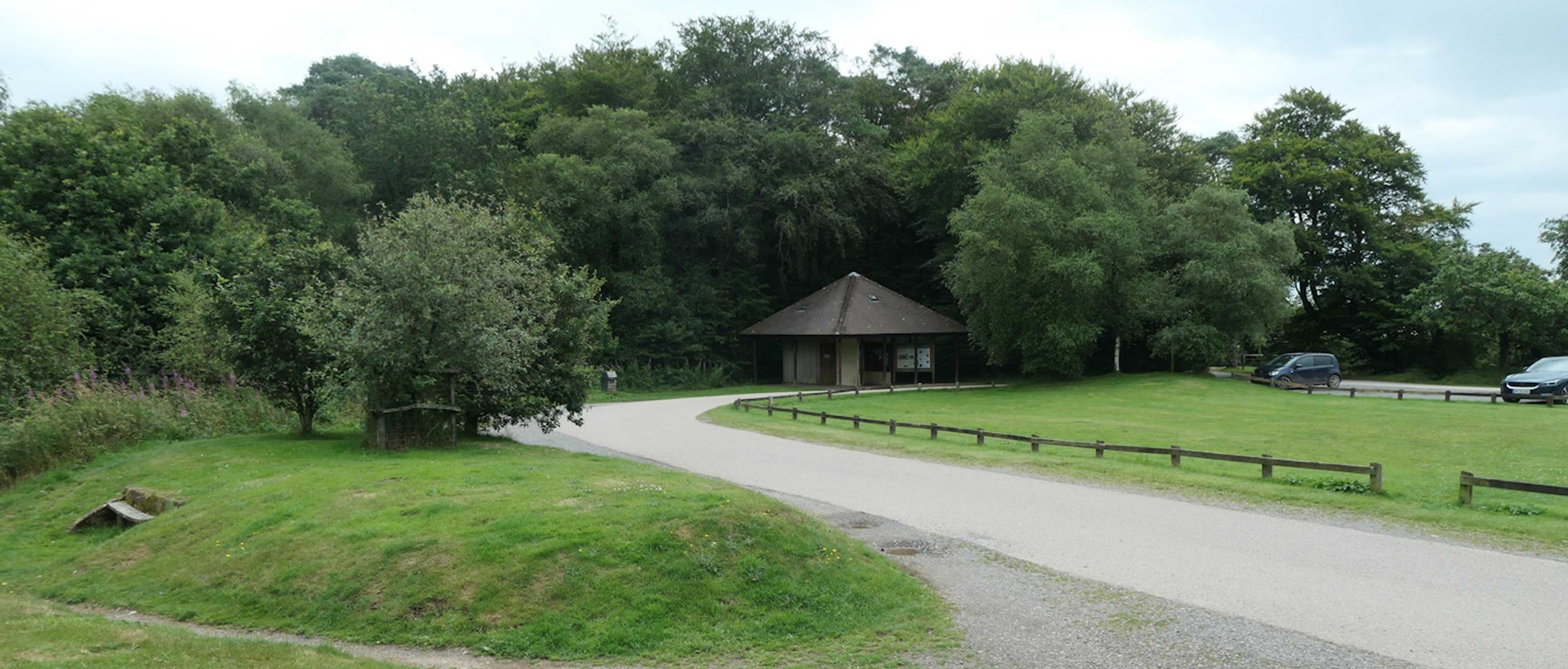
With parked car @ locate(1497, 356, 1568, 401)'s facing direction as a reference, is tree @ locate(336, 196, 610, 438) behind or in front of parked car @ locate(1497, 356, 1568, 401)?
in front

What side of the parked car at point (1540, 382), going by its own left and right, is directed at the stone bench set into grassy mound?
front

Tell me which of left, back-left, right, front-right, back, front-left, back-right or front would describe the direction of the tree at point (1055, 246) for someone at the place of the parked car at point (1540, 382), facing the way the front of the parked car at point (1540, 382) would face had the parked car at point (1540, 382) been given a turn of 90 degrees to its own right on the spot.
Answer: front-left

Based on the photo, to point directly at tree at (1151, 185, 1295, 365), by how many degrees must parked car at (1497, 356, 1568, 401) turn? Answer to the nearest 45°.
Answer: approximately 45° to its right

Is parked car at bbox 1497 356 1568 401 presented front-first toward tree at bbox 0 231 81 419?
yes

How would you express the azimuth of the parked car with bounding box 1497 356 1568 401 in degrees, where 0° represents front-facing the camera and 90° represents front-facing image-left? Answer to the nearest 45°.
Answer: approximately 45°

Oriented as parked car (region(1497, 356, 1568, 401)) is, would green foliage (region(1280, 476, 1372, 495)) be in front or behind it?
in front

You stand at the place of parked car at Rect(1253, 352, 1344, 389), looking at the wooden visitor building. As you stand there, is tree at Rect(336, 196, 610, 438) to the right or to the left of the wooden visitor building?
left

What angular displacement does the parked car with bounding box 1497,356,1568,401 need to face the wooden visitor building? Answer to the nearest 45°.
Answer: approximately 45° to its right
